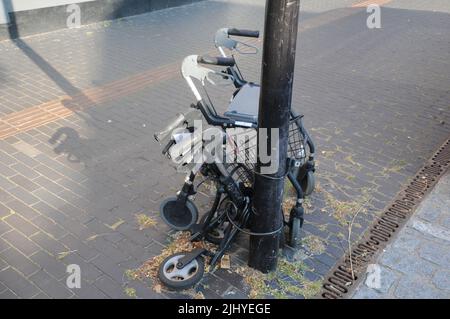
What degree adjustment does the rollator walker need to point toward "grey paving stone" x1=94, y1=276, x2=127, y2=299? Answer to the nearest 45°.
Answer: approximately 45° to its left

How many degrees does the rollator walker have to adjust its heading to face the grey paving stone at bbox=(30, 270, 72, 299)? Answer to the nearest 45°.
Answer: approximately 45° to its left

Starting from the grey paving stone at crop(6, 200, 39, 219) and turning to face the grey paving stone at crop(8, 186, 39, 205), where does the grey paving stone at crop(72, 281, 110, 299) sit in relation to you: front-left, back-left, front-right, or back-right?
back-right

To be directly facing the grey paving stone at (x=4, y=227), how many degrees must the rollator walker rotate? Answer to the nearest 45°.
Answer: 0° — it already faces it

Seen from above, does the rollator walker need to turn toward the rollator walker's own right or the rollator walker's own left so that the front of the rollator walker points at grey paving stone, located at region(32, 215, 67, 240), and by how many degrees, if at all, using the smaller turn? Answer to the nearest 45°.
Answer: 0° — it already faces it
